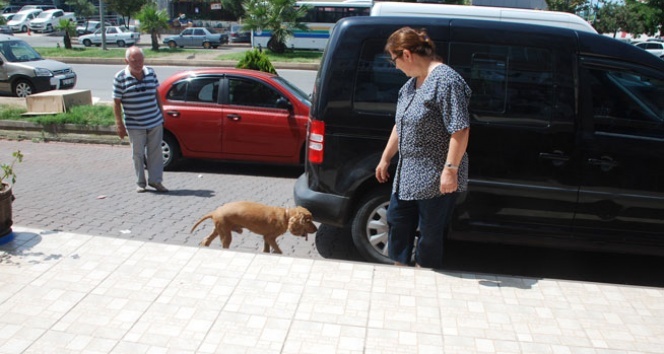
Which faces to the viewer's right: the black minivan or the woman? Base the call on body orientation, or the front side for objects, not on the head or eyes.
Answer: the black minivan

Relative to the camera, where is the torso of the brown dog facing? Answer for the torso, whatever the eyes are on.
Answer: to the viewer's right

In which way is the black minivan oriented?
to the viewer's right

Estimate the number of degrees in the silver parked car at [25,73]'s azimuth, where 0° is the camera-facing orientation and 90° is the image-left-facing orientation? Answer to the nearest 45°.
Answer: approximately 315°

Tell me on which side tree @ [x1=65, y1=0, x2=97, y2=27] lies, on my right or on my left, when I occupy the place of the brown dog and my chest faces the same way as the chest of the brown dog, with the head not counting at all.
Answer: on my left

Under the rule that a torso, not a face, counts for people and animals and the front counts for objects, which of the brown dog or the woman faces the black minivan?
the brown dog

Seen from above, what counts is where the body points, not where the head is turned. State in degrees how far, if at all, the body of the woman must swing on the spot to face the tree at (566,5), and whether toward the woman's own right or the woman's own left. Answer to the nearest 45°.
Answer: approximately 135° to the woman's own right

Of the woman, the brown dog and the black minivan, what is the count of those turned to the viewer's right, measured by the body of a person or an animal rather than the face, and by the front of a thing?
2

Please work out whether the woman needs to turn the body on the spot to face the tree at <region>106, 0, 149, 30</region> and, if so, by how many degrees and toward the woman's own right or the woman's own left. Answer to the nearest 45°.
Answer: approximately 90° to the woman's own right
